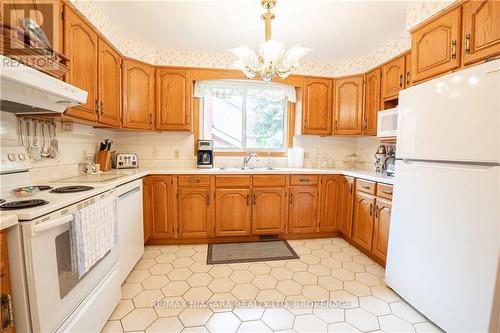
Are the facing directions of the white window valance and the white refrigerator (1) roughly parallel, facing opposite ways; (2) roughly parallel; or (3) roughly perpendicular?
roughly perpendicular

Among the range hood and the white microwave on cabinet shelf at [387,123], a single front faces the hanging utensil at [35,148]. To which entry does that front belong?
the white microwave on cabinet shelf

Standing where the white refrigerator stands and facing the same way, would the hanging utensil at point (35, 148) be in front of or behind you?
in front

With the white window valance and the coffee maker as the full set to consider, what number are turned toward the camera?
2

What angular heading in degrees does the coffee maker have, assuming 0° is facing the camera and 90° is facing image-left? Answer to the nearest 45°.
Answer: approximately 0°

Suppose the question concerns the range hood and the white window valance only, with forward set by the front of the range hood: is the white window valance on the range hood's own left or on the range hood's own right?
on the range hood's own left

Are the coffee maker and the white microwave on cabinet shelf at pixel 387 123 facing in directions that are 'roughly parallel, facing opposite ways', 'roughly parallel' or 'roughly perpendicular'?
roughly perpendicular

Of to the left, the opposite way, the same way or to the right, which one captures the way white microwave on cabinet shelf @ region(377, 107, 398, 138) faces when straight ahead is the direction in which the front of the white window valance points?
to the right

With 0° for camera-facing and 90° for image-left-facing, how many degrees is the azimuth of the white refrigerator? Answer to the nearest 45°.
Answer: approximately 45°

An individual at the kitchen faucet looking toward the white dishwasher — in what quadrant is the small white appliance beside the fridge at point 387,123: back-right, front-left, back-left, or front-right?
back-left

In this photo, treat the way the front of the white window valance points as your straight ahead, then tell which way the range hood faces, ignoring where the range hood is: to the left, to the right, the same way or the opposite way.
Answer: to the left

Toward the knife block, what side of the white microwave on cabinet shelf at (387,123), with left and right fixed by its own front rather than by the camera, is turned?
front

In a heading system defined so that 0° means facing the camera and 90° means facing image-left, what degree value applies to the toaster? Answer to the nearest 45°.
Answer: approximately 315°
